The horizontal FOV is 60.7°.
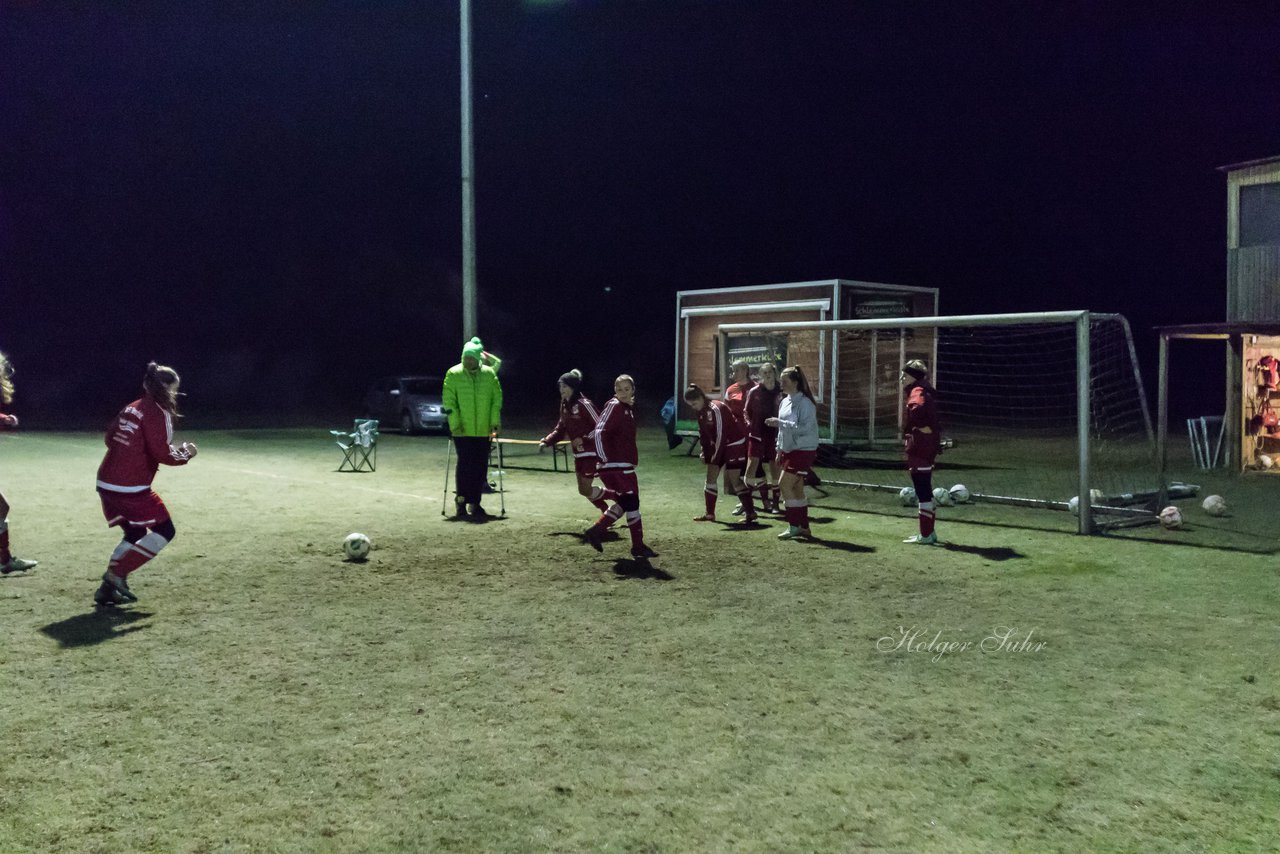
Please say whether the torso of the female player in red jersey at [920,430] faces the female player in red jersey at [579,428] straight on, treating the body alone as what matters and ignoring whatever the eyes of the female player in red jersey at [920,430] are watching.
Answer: yes

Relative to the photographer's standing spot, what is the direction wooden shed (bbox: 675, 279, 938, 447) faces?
facing the viewer and to the left of the viewer

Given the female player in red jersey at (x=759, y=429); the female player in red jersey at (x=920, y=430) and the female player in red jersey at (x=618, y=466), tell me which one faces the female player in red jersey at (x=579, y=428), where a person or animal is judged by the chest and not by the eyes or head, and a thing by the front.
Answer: the female player in red jersey at (x=920, y=430)

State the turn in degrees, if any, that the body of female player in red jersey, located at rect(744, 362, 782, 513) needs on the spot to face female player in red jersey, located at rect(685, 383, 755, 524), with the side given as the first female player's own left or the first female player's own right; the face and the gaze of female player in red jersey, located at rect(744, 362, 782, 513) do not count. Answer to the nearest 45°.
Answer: approximately 90° to the first female player's own right

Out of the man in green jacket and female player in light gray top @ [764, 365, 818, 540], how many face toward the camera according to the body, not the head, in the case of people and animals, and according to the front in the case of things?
1

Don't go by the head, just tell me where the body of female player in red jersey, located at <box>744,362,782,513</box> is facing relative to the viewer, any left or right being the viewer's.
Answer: facing the viewer and to the right of the viewer

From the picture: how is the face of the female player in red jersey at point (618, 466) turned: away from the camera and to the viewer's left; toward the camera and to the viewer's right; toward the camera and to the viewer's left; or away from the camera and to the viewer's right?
toward the camera and to the viewer's left
